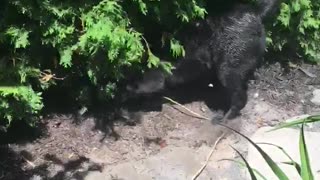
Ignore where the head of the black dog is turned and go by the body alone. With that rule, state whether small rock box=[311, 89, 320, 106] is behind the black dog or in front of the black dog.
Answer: behind

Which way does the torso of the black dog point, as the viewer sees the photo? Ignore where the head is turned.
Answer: to the viewer's left
